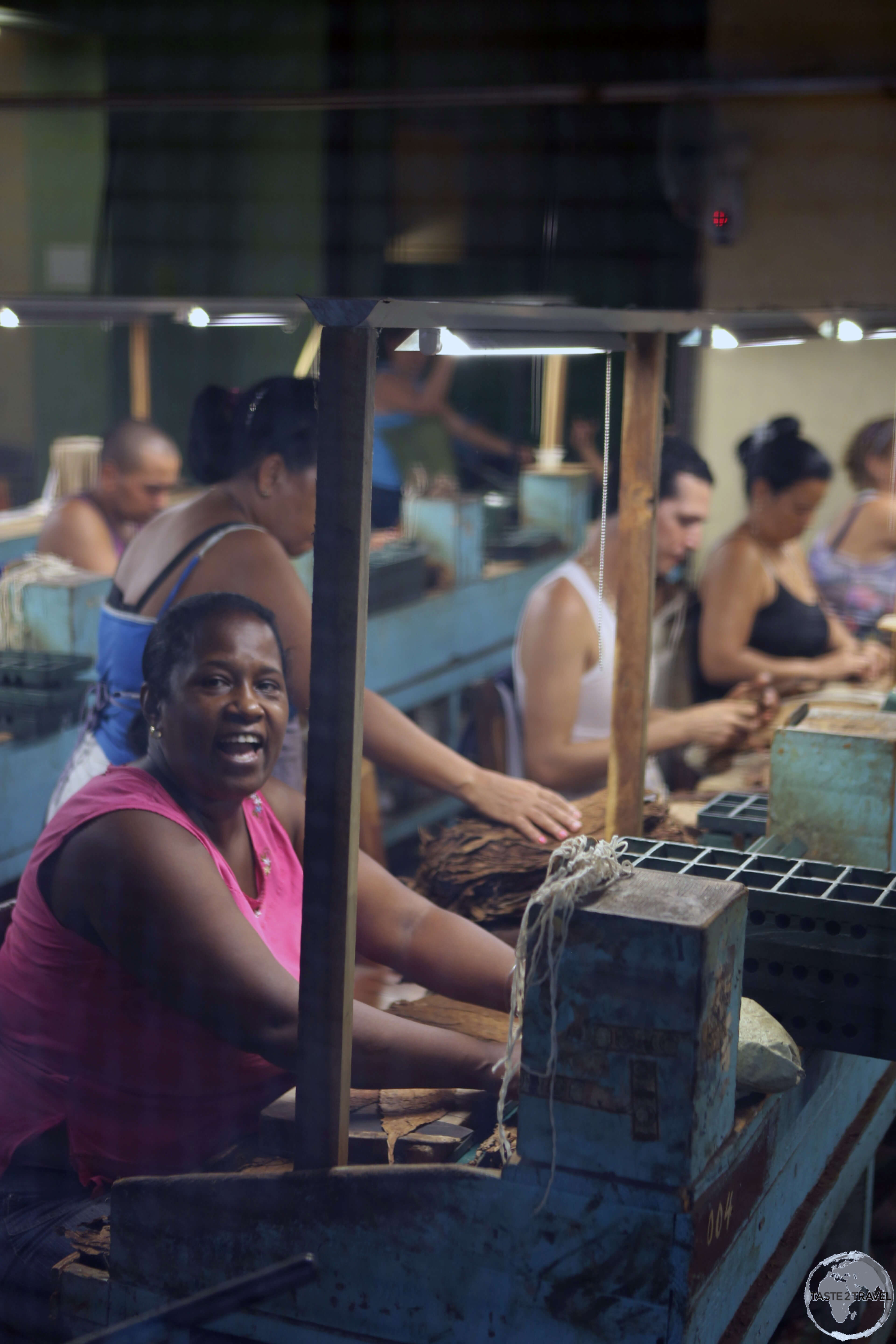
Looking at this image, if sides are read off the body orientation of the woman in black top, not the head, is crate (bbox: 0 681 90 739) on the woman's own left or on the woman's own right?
on the woman's own right

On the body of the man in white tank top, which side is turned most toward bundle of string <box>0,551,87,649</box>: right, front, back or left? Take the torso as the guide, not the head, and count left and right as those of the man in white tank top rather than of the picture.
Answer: back

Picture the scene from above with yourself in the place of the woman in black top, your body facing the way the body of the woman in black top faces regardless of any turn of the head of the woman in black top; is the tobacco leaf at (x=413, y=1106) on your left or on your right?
on your right

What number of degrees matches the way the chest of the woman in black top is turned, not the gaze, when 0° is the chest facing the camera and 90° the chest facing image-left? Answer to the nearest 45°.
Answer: approximately 315°

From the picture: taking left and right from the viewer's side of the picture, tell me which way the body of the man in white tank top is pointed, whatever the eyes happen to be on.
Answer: facing to the right of the viewer

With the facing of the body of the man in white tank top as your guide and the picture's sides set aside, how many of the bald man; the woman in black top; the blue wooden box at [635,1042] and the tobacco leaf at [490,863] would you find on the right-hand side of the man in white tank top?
2

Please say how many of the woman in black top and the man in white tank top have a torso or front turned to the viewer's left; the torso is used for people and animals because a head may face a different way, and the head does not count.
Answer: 0
